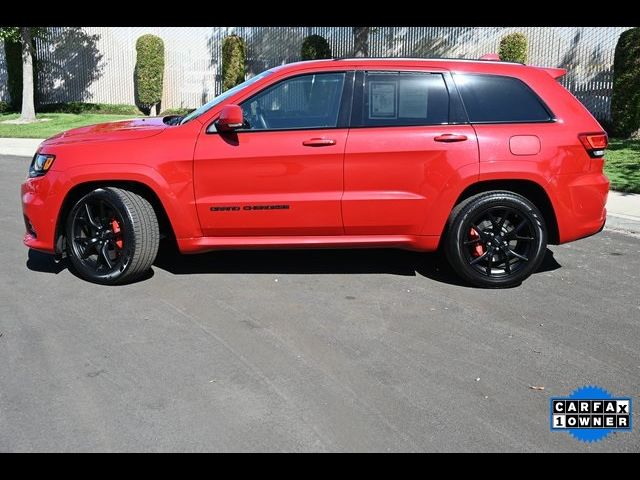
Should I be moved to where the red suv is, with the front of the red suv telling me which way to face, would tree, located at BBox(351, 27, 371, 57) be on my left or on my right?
on my right

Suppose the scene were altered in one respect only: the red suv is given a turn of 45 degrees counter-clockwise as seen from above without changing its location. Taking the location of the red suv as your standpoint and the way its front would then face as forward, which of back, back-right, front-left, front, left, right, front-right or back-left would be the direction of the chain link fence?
back-right

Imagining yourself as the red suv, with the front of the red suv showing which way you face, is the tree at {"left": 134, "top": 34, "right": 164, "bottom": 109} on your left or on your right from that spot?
on your right

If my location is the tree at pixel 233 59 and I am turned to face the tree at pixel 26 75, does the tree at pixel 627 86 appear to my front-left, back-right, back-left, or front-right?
back-left

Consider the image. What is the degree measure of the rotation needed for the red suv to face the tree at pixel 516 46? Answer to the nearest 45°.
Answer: approximately 90° to its right

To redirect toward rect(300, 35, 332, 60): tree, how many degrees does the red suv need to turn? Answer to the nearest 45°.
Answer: approximately 90° to its right

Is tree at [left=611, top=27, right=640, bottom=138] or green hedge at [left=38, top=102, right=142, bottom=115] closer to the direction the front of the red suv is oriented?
the green hedge

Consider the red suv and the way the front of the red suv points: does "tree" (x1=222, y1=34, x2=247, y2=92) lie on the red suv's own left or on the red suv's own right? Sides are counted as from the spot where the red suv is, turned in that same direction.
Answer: on the red suv's own right

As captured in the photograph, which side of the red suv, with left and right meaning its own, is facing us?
left
